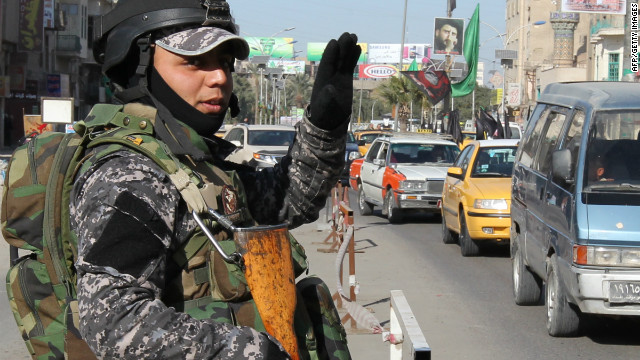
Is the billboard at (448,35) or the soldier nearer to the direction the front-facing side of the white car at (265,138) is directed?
the soldier

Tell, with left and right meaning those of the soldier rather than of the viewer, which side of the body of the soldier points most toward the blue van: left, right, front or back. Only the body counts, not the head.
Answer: left

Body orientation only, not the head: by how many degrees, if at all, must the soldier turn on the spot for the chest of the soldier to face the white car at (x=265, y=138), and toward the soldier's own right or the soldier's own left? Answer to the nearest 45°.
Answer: approximately 135° to the soldier's own left

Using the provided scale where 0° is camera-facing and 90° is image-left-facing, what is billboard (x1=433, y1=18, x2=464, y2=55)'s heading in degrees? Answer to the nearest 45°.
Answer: approximately 0°

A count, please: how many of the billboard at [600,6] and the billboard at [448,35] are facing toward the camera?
2

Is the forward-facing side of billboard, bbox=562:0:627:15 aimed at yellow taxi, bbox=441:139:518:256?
yes

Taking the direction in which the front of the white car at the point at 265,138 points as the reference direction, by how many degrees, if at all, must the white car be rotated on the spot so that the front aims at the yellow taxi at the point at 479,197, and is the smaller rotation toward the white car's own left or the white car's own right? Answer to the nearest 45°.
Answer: approximately 45° to the white car's own right

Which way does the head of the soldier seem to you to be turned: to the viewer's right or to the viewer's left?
to the viewer's right

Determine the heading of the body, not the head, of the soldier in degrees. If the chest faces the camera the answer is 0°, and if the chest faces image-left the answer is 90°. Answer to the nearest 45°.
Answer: approximately 315°
